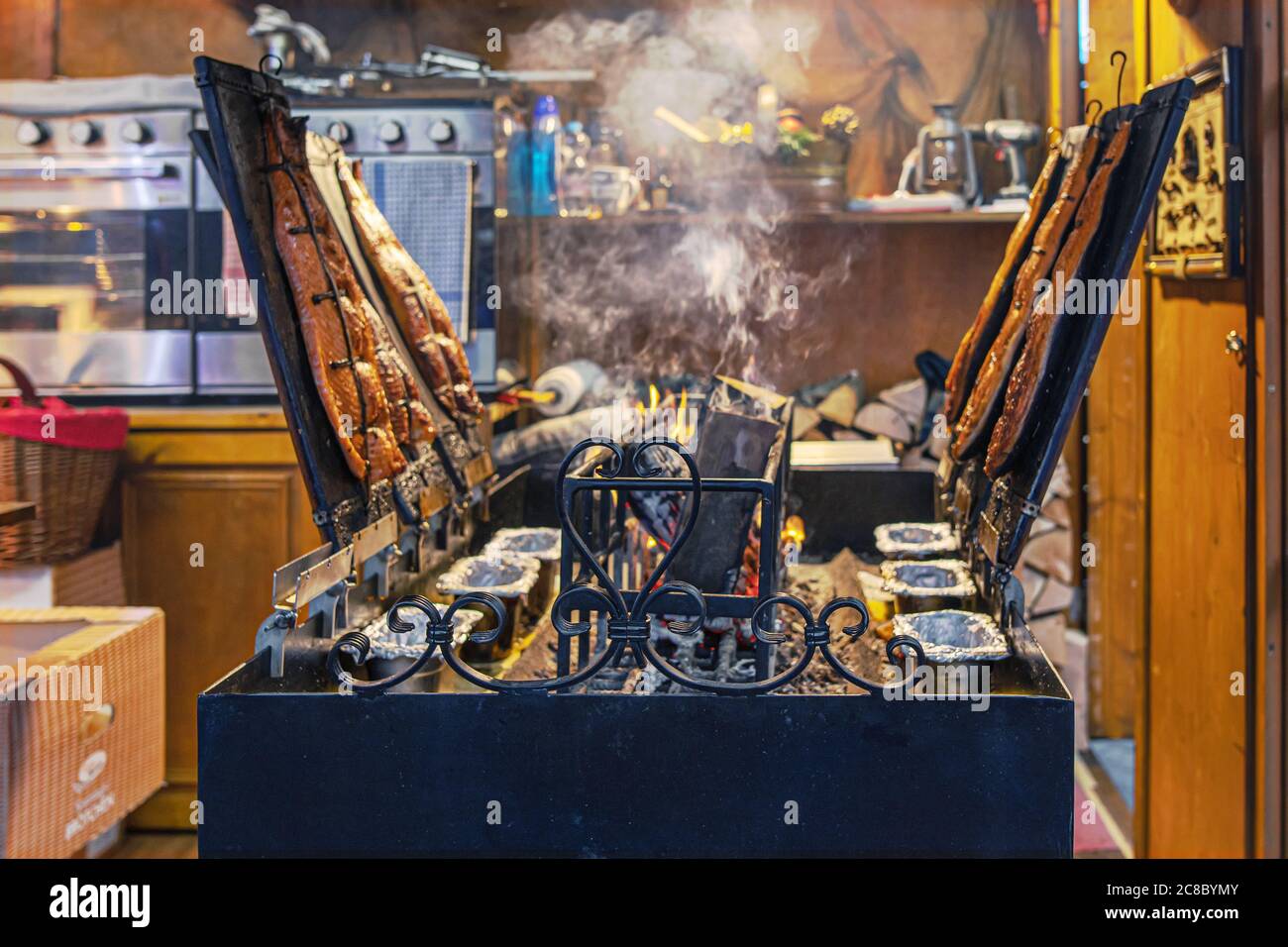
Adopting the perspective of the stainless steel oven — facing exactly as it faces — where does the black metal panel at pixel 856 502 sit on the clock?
The black metal panel is roughly at 10 o'clock from the stainless steel oven.

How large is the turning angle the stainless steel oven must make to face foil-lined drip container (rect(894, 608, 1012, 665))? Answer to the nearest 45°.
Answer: approximately 45° to its left

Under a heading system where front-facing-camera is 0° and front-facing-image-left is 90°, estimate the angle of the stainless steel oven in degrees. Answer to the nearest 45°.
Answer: approximately 0°

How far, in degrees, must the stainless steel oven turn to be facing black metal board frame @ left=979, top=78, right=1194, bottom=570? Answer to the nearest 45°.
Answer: approximately 45° to its left

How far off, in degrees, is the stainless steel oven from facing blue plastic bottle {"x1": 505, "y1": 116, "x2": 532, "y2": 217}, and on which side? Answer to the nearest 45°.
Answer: approximately 90° to its left

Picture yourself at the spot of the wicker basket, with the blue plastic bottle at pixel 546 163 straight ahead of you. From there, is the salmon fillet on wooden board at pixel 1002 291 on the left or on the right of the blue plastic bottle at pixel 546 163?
right

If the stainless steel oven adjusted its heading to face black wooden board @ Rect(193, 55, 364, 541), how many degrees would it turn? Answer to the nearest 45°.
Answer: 0° — it already faces it

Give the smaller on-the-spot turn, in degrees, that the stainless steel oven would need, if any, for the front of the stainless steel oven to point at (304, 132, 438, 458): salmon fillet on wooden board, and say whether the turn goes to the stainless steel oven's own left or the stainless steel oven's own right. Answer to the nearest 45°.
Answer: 0° — it already faces it
